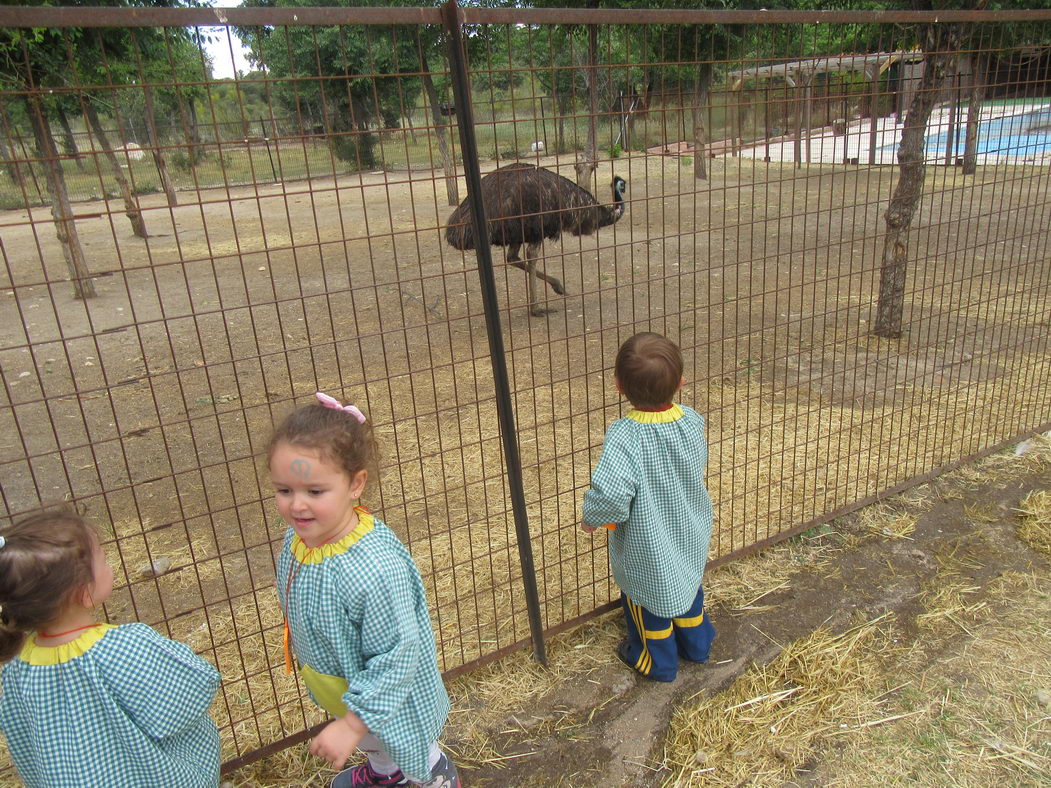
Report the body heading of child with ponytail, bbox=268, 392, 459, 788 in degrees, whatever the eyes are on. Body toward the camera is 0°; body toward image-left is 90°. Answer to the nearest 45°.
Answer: approximately 45°

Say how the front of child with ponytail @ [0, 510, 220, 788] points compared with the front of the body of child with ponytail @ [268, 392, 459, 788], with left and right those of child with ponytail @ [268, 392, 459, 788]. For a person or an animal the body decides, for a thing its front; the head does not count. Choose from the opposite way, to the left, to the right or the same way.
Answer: the opposite way

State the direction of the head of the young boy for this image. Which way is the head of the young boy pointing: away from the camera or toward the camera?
away from the camera

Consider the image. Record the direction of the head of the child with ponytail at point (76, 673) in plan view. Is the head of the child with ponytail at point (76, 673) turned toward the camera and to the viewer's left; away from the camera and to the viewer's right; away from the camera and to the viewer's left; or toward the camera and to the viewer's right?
away from the camera and to the viewer's right

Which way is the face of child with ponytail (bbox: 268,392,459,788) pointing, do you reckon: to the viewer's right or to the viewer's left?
to the viewer's left

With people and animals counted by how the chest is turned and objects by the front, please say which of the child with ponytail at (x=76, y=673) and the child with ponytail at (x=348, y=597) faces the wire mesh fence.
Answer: the child with ponytail at (x=76, y=673)

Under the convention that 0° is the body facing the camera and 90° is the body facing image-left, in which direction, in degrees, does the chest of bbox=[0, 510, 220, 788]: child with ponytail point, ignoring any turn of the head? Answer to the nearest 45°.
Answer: approximately 225°

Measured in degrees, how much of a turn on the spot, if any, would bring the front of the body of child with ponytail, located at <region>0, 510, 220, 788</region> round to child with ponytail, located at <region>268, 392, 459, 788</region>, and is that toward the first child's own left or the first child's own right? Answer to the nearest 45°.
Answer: approximately 45° to the first child's own right
